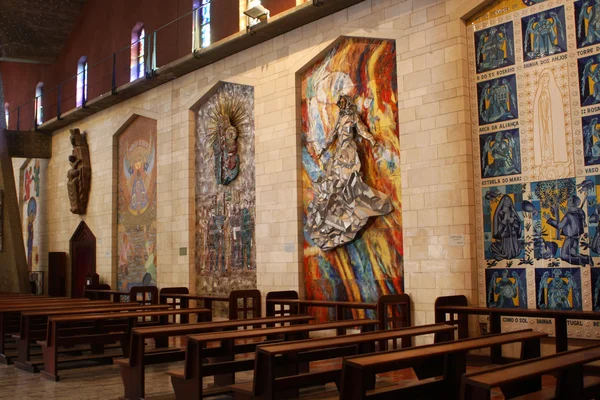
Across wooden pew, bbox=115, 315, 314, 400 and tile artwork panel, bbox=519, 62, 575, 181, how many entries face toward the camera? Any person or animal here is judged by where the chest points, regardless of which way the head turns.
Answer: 1

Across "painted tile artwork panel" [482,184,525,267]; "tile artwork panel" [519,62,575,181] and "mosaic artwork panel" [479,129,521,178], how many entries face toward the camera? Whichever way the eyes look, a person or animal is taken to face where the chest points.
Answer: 3

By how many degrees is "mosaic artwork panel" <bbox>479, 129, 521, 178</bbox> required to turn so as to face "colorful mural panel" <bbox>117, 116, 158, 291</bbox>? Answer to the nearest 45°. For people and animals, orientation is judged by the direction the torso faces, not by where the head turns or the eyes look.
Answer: approximately 135° to its right

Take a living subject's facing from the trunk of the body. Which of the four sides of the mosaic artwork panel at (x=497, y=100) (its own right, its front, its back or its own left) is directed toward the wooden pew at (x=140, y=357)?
front

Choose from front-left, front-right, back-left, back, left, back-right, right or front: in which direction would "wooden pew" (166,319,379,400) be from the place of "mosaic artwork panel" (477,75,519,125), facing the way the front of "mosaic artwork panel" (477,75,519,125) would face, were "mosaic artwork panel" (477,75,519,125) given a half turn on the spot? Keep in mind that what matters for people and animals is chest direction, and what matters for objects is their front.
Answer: back

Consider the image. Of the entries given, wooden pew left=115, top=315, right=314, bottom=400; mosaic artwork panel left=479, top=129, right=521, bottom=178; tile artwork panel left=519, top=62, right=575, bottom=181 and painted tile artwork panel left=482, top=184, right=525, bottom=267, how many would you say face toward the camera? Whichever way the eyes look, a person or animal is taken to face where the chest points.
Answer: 3

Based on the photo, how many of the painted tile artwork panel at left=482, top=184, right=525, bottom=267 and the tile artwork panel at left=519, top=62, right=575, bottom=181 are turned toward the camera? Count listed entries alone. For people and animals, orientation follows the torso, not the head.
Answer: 2

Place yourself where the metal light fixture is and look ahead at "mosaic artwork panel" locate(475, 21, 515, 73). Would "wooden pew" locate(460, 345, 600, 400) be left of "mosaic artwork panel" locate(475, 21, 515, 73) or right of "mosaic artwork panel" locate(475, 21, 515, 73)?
right

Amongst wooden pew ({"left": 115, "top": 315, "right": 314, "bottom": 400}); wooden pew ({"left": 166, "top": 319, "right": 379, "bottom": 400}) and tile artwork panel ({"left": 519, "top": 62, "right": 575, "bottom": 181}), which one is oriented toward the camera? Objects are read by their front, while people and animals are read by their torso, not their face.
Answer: the tile artwork panel

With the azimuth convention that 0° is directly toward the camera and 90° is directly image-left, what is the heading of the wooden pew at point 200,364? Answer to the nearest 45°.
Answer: approximately 135°

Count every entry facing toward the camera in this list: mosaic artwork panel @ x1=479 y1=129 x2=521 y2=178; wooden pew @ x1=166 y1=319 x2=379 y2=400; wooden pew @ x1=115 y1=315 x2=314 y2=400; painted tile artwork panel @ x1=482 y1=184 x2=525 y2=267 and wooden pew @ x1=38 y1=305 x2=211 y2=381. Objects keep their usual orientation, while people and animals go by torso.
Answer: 2

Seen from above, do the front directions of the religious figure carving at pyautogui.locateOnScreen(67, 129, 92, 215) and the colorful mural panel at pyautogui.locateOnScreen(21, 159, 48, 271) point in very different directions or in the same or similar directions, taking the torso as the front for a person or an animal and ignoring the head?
same or similar directions

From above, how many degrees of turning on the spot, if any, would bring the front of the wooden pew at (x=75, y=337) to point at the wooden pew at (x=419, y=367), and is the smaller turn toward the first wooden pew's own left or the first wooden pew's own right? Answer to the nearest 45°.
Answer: approximately 180°

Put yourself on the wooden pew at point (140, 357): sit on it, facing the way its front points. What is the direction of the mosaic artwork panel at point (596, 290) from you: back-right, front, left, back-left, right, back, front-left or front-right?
back-right

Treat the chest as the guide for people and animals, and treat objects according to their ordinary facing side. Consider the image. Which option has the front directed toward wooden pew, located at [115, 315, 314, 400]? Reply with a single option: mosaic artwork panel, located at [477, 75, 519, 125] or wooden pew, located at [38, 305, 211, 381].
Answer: the mosaic artwork panel

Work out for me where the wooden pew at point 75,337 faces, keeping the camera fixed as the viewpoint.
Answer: facing away from the viewer and to the left of the viewer
